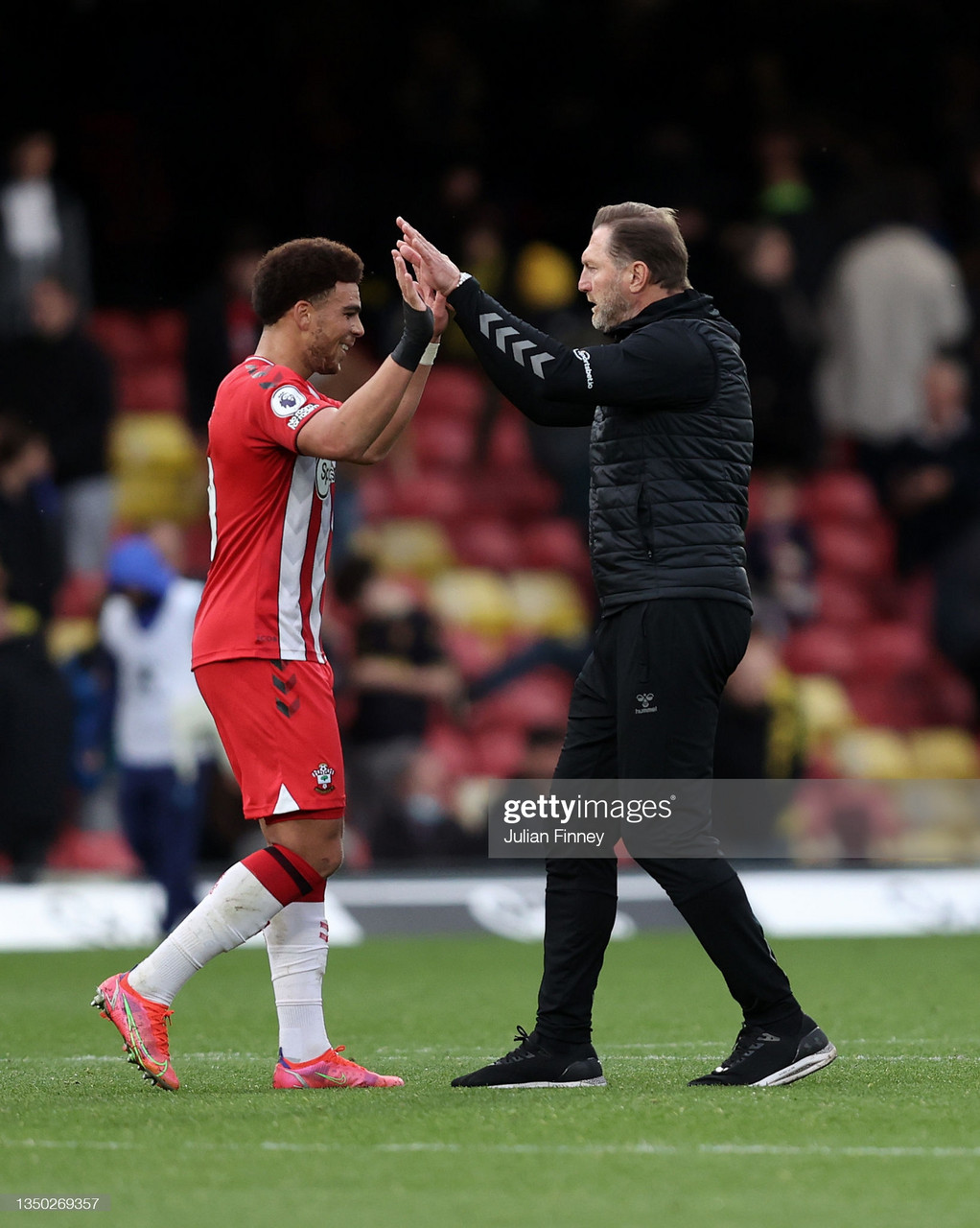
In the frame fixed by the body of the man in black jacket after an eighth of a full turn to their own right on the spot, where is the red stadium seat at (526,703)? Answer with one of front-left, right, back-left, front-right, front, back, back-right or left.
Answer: front-right

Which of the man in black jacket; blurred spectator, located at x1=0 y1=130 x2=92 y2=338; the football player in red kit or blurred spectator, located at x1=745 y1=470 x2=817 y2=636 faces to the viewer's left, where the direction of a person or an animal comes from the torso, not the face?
the man in black jacket

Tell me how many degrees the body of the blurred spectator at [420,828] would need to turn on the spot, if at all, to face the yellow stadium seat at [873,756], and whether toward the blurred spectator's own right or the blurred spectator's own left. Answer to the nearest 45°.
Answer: approximately 135° to the blurred spectator's own left

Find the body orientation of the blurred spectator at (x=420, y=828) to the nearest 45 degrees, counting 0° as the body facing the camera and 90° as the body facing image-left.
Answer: approximately 0°

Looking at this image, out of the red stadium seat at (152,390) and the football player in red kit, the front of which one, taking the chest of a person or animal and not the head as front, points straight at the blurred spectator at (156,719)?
the red stadium seat

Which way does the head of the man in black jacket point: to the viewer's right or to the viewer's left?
to the viewer's left

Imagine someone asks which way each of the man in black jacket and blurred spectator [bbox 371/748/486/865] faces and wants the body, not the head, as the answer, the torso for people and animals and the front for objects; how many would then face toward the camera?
1

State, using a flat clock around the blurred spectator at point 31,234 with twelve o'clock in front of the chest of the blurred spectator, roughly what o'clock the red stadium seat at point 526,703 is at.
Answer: The red stadium seat is roughly at 10 o'clock from the blurred spectator.

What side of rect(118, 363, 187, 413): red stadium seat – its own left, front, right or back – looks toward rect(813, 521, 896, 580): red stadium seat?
left

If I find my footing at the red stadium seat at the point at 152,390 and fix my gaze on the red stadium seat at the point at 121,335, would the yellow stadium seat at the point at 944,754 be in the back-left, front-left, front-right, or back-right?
back-right

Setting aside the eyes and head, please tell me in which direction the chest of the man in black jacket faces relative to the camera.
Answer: to the viewer's left

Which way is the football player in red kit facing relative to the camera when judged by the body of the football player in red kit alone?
to the viewer's right
